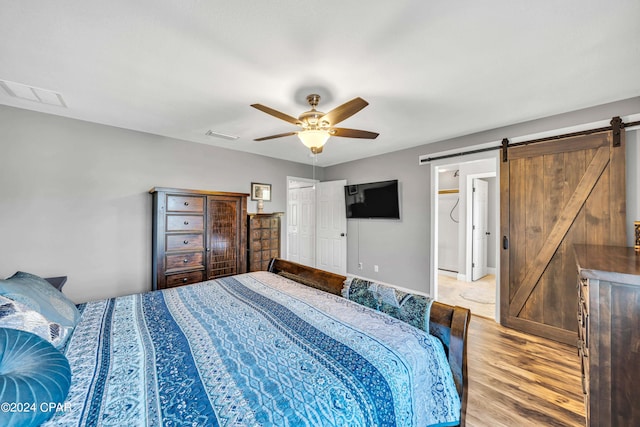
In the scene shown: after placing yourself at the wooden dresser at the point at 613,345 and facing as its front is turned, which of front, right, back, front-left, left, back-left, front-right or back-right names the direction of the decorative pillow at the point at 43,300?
front-left

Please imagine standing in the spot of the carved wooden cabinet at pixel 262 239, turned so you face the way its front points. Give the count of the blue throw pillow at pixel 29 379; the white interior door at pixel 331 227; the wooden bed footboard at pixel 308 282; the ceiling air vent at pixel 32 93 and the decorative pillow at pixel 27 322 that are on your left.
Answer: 1

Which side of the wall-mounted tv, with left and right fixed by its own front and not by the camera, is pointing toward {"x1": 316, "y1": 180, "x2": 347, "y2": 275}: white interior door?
right

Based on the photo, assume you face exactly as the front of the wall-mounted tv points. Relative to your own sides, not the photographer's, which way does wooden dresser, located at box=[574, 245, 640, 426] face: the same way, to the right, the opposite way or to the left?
to the right

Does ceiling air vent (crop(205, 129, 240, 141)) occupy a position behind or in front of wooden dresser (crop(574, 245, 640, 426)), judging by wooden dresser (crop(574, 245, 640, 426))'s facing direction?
in front

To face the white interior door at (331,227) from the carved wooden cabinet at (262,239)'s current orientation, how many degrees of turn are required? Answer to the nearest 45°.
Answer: approximately 90° to its left

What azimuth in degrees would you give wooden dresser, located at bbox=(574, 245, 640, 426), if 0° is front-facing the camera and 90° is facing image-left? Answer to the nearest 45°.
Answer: approximately 90°

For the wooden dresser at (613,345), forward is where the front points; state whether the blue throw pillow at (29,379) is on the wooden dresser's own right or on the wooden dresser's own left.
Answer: on the wooden dresser's own left

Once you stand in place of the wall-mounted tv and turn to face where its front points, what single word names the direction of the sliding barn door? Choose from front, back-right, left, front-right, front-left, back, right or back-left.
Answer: left

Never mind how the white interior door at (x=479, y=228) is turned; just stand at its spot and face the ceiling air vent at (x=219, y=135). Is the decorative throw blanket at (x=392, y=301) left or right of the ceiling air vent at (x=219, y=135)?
left

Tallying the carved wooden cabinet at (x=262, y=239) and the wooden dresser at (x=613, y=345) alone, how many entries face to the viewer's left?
1

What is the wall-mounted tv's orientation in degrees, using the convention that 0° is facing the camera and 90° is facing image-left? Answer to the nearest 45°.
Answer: approximately 45°

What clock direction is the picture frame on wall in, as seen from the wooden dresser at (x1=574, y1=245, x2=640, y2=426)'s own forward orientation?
The picture frame on wall is roughly at 12 o'clock from the wooden dresser.
